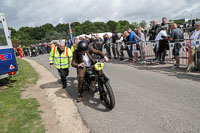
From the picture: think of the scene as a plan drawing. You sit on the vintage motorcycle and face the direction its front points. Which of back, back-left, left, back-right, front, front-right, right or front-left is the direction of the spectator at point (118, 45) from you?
back-left

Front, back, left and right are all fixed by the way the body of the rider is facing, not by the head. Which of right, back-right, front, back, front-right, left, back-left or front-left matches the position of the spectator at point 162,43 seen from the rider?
back-left

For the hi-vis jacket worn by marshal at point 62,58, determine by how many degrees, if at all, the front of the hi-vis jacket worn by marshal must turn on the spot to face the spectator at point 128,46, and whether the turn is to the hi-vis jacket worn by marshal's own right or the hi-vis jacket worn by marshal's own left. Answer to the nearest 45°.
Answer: approximately 135° to the hi-vis jacket worn by marshal's own left

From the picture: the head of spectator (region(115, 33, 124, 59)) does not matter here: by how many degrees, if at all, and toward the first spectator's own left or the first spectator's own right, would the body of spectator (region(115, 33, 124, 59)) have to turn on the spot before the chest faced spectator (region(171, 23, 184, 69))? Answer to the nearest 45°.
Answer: approximately 90° to the first spectator's own left

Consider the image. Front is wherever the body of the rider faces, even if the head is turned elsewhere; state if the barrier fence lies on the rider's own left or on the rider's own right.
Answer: on the rider's own left
